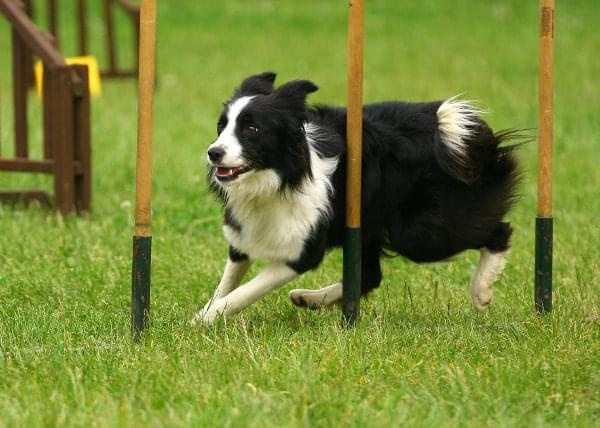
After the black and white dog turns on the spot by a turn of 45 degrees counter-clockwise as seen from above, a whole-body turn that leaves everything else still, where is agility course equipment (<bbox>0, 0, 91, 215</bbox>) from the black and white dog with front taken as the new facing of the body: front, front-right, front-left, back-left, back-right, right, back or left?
back-right

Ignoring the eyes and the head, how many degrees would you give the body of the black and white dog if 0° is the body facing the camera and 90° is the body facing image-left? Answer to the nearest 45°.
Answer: approximately 45°

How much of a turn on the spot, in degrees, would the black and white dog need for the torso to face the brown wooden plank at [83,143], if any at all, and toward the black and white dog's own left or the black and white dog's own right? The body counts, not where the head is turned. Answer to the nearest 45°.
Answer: approximately 90° to the black and white dog's own right

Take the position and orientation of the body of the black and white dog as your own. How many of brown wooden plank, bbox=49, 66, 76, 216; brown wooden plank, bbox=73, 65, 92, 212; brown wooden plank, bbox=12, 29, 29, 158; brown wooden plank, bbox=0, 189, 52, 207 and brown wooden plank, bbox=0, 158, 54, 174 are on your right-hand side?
5

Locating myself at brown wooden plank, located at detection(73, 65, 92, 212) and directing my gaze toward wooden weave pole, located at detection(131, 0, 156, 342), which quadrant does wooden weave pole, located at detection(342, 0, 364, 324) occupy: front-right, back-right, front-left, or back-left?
front-left

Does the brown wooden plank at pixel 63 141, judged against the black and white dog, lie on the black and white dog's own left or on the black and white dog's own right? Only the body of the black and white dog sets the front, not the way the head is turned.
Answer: on the black and white dog's own right

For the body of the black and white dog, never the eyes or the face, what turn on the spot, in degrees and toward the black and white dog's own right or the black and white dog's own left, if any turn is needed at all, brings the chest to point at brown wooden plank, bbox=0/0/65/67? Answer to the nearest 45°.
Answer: approximately 90° to the black and white dog's own right

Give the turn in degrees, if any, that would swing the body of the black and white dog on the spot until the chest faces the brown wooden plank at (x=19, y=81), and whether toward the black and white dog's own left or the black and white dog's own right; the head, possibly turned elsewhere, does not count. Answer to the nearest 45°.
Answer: approximately 90° to the black and white dog's own right

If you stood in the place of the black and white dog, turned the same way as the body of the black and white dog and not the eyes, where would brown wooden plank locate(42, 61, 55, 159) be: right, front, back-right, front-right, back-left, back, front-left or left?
right

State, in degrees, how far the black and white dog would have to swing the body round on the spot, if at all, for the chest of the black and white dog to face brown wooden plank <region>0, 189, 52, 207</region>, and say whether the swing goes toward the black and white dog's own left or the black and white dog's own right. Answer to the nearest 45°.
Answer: approximately 90° to the black and white dog's own right

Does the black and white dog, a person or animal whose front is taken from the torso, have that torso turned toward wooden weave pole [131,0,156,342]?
yes
